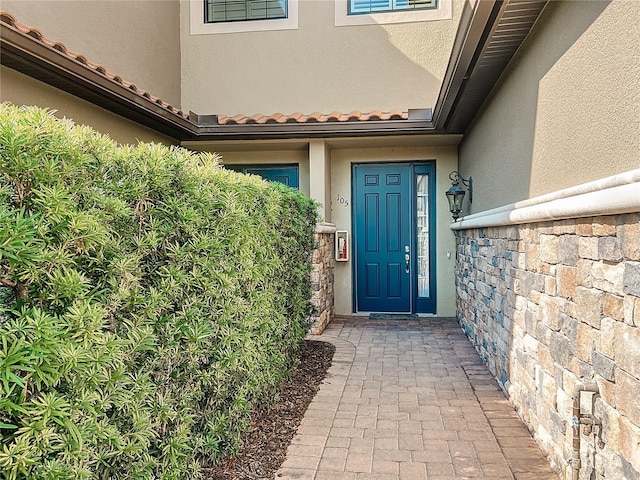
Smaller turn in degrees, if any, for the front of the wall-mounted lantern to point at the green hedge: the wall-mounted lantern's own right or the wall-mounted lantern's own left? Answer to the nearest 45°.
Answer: approximately 90° to the wall-mounted lantern's own left

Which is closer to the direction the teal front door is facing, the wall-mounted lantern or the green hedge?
the green hedge

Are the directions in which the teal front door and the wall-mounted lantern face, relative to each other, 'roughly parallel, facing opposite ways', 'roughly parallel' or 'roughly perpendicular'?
roughly perpendicular

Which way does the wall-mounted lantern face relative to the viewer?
to the viewer's left

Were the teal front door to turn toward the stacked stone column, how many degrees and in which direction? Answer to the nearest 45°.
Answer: approximately 45° to its right

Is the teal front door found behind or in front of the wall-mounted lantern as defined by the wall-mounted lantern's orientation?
in front

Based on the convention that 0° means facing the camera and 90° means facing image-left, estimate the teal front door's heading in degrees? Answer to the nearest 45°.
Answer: approximately 0°

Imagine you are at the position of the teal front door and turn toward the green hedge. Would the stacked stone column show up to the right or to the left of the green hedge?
right

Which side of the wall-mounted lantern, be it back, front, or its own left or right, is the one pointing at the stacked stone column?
front

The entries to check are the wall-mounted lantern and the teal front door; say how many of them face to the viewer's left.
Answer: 1

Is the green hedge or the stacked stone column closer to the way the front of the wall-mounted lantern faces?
the stacked stone column

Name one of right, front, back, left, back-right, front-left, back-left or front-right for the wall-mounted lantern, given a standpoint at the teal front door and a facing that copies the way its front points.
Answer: front-left
